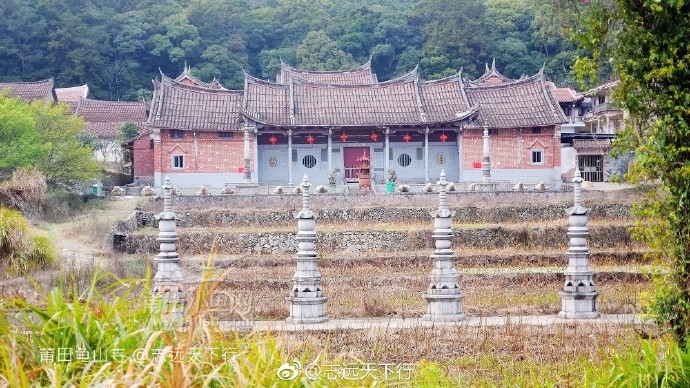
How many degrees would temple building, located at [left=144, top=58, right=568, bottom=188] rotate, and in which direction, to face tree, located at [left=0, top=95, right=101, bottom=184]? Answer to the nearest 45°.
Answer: approximately 45° to its right

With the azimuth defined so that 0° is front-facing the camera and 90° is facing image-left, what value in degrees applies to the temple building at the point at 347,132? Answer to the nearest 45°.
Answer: approximately 0°

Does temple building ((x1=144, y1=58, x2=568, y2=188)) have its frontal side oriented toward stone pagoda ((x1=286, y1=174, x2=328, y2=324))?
yes

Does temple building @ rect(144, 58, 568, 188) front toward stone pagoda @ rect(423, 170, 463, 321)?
yes

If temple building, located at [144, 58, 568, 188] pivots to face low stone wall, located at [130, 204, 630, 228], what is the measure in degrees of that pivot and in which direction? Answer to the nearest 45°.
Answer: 0° — it already faces it

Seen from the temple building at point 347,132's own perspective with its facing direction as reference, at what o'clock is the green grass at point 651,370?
The green grass is roughly at 12 o'clock from the temple building.

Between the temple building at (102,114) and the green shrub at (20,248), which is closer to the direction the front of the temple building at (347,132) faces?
the green shrub

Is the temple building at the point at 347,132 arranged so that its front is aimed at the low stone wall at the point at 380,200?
yes

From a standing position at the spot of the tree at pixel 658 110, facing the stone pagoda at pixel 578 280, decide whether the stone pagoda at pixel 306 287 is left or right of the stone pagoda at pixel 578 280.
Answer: left
